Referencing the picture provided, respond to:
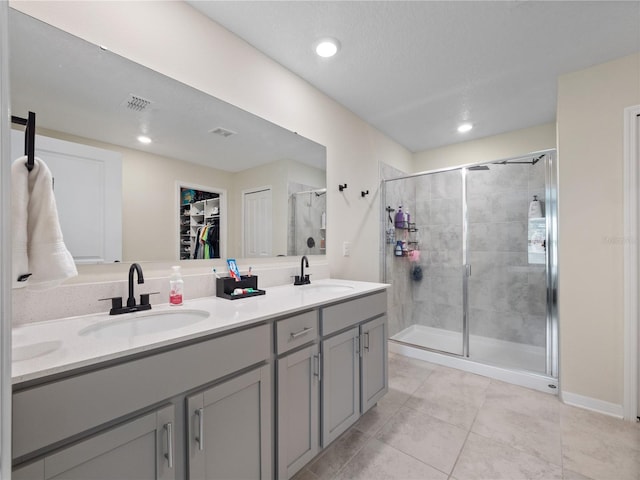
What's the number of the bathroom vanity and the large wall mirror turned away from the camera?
0

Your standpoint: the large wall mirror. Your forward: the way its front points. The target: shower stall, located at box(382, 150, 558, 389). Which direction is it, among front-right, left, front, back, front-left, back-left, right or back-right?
front-left

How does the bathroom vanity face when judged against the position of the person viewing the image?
facing the viewer and to the right of the viewer
